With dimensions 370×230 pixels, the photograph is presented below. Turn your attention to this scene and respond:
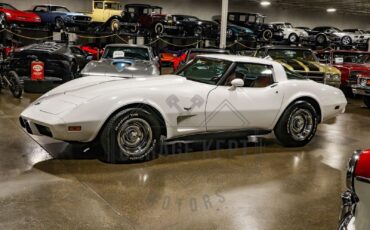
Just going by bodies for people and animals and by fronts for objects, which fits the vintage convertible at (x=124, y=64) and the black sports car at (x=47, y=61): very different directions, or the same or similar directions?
very different directions

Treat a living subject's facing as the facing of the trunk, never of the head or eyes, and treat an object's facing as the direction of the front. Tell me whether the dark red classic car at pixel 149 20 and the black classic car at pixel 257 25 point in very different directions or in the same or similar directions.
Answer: same or similar directions

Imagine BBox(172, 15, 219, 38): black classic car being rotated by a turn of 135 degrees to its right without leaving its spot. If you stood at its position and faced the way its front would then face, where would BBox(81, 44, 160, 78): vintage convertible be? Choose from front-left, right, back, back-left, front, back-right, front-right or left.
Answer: left

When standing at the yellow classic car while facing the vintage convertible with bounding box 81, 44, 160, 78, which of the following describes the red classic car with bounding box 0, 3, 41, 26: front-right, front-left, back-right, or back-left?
front-right

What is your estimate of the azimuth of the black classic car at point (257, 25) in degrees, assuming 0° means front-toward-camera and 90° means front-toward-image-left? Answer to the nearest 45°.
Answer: approximately 315°

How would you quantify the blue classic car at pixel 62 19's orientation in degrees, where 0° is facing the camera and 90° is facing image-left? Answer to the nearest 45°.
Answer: approximately 315°

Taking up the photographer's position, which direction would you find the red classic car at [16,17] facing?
facing the viewer and to the right of the viewer

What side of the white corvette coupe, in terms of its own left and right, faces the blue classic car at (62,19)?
right

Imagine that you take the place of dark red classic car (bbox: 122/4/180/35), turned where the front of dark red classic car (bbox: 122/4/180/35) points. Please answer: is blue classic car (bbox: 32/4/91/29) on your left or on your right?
on your right

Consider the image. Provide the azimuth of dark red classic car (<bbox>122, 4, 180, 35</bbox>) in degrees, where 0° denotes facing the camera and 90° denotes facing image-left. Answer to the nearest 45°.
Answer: approximately 315°

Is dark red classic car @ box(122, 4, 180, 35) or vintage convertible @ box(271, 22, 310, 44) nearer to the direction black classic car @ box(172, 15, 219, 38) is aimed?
the vintage convertible

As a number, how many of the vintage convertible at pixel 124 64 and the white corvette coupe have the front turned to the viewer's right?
0

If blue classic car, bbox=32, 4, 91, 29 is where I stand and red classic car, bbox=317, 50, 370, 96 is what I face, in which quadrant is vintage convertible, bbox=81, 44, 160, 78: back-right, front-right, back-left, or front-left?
front-right

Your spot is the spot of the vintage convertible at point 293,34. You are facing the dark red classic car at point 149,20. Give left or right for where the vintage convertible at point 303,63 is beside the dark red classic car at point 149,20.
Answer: left

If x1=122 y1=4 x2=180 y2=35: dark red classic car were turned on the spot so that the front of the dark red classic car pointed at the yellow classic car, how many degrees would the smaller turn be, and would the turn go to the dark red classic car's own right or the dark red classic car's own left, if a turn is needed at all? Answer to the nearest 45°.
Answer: approximately 135° to the dark red classic car's own right

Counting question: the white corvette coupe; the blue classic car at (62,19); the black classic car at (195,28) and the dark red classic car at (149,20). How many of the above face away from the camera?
0
